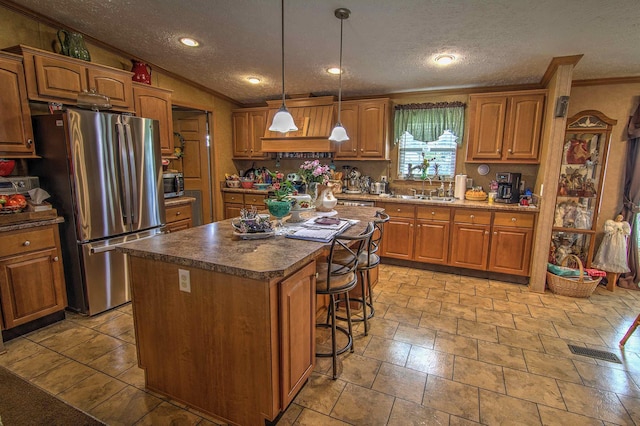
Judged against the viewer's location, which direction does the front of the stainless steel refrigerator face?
facing the viewer and to the right of the viewer

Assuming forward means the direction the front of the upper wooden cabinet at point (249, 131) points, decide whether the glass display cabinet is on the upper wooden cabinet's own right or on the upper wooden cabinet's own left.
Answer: on the upper wooden cabinet's own left

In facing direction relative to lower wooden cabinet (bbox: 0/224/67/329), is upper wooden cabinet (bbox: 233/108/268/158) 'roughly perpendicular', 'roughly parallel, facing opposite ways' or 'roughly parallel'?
roughly perpendicular

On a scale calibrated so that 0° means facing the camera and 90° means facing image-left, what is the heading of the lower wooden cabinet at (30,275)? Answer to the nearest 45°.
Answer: approximately 315°

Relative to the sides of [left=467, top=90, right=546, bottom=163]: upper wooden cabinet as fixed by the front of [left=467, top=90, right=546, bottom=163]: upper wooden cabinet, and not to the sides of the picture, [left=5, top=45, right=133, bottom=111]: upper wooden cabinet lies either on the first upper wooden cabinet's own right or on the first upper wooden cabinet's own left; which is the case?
on the first upper wooden cabinet's own right

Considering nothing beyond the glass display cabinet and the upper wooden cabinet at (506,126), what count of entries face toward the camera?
2

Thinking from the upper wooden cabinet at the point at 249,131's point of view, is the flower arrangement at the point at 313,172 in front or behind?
in front

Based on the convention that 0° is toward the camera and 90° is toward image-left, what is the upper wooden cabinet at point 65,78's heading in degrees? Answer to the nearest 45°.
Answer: approximately 315°

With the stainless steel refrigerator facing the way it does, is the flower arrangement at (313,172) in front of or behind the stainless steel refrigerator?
in front
